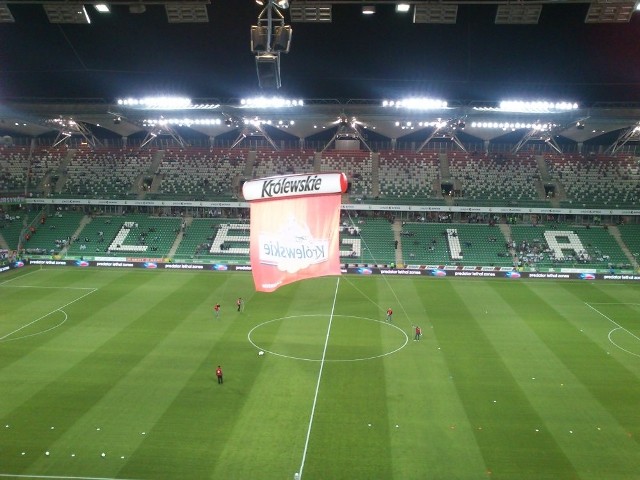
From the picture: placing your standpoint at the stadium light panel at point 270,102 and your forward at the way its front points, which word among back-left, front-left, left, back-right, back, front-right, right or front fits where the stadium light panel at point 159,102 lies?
right

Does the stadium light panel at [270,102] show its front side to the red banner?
yes

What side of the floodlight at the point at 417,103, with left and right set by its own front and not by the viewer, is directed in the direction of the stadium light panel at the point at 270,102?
right

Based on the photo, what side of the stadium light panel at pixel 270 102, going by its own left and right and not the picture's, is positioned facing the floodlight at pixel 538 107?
left
